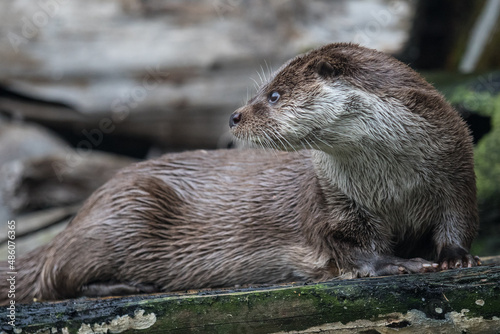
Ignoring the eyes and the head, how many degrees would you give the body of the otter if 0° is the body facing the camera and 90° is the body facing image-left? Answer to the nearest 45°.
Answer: approximately 270°

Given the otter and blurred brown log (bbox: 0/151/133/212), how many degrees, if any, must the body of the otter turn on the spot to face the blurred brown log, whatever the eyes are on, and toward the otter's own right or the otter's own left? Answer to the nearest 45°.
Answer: approximately 135° to the otter's own left

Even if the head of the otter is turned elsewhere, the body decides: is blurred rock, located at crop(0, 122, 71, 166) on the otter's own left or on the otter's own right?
on the otter's own left
